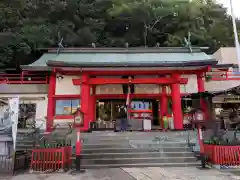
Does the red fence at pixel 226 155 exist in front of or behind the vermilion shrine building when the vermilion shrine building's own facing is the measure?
in front

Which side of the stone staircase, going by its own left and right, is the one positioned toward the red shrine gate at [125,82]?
back

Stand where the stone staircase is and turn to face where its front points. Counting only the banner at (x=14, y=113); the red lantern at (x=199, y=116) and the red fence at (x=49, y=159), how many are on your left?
1

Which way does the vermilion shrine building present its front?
toward the camera

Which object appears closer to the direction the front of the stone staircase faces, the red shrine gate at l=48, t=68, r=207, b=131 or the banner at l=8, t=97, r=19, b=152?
the banner

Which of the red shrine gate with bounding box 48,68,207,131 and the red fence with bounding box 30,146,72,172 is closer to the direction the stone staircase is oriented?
the red fence

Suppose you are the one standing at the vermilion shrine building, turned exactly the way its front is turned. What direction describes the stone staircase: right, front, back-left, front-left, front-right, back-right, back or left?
front

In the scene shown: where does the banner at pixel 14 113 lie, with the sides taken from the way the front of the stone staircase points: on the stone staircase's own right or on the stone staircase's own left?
on the stone staircase's own right

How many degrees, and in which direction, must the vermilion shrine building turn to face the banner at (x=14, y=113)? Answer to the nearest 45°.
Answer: approximately 45° to its right

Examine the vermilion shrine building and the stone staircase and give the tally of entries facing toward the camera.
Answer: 2

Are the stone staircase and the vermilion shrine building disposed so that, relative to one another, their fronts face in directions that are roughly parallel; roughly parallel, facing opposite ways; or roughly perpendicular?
roughly parallel

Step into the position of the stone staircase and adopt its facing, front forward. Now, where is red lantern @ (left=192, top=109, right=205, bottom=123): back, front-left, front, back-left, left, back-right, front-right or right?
left

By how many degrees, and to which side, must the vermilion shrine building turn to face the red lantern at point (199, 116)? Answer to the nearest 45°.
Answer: approximately 45° to its left

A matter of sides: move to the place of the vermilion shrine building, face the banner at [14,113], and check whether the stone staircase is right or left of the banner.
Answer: left

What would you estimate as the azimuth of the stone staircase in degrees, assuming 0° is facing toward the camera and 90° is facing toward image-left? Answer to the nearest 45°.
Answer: approximately 0°

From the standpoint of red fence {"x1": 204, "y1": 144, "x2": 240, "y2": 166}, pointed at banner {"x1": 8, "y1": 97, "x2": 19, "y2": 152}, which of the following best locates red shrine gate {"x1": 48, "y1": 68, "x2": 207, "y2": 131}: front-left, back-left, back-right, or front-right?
front-right

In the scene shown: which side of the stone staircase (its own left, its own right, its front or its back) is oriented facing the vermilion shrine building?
back
